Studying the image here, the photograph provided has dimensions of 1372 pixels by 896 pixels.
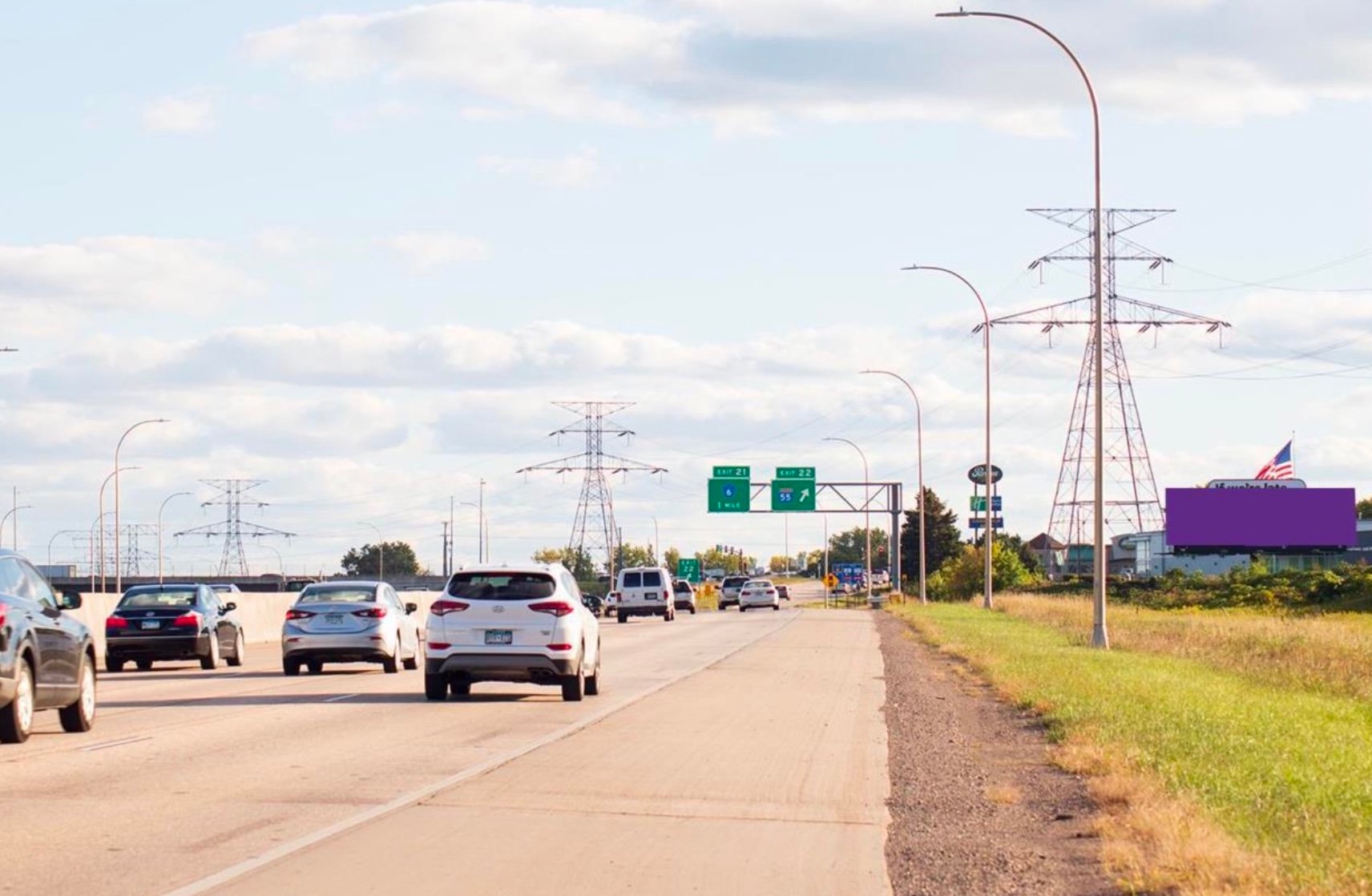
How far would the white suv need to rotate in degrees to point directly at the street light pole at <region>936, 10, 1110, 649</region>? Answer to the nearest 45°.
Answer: approximately 45° to its right

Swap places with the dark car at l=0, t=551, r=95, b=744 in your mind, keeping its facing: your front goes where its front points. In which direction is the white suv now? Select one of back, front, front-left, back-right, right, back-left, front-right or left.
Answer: front

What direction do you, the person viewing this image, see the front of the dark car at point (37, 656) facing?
facing away from the viewer and to the right of the viewer

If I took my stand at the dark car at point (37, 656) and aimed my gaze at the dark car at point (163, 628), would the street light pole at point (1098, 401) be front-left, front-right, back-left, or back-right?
front-right

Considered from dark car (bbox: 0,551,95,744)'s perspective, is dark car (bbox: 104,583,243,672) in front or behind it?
in front

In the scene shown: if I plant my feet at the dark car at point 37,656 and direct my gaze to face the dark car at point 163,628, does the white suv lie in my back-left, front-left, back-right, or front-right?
front-right

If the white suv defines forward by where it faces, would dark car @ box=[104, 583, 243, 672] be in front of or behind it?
in front

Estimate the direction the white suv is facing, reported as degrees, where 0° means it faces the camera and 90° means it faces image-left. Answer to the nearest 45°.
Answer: approximately 180°

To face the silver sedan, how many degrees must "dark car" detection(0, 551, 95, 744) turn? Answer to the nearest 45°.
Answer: approximately 45° to its left

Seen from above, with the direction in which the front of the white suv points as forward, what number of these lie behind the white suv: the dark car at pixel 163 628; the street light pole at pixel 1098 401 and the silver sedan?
0

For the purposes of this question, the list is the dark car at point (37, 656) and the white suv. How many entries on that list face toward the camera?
0

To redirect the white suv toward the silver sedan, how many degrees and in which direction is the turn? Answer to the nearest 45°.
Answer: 0° — it already faces it
